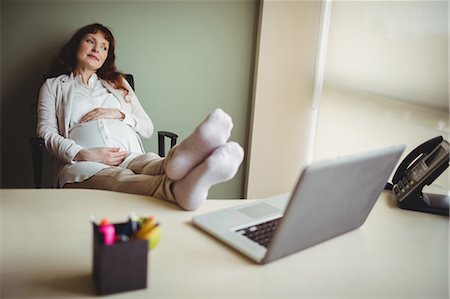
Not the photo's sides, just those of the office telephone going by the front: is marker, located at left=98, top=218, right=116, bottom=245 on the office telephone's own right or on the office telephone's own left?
on the office telephone's own left

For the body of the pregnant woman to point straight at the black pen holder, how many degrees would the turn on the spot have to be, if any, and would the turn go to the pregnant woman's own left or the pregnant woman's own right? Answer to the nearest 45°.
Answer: approximately 45° to the pregnant woman's own right

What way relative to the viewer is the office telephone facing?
to the viewer's left

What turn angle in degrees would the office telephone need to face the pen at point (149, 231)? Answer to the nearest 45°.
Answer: approximately 45° to its left

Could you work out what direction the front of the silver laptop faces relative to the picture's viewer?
facing away from the viewer and to the left of the viewer

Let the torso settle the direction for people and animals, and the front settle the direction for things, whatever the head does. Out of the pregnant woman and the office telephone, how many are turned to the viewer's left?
1

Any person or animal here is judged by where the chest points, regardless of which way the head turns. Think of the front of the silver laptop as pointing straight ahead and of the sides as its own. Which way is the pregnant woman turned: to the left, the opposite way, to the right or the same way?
the opposite way
